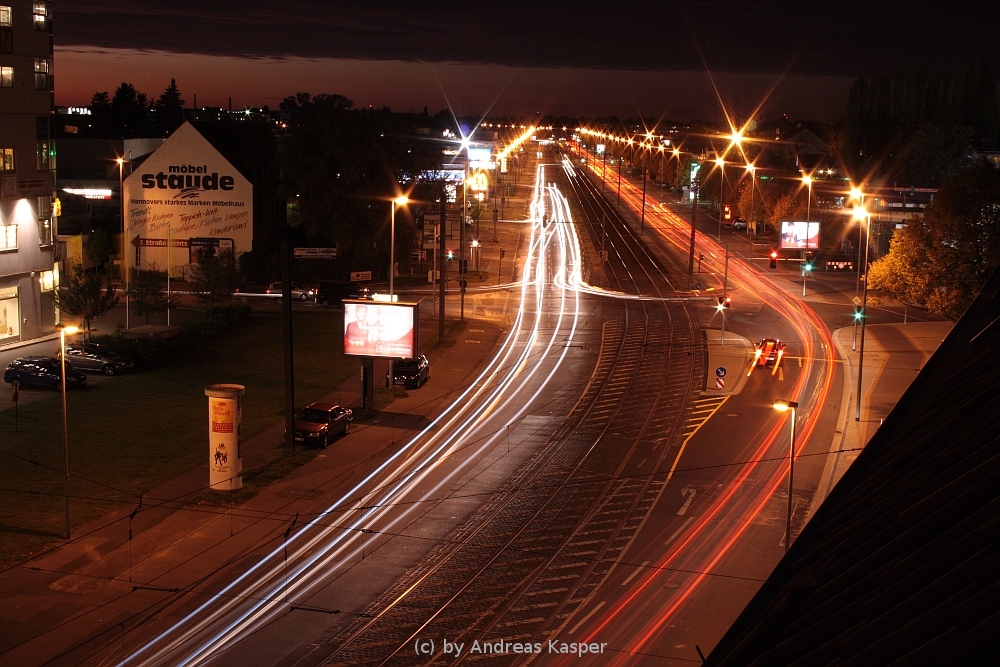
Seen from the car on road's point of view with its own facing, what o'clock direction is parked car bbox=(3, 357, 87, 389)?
The parked car is roughly at 8 o'clock from the car on road.

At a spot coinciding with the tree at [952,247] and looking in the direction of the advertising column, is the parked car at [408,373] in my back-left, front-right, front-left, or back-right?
front-right

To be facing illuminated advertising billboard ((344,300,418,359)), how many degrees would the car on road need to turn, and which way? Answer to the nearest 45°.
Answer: approximately 135° to its left

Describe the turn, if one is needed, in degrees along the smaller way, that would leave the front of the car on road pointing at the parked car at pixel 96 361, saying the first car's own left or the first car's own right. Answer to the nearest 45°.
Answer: approximately 135° to the first car's own left

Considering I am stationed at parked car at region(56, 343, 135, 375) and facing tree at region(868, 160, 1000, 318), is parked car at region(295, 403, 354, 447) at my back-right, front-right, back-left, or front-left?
front-right

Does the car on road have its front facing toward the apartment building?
no

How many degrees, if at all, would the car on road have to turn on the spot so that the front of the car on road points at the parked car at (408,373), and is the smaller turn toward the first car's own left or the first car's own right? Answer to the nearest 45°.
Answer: approximately 135° to the first car's own left

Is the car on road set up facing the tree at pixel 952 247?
no

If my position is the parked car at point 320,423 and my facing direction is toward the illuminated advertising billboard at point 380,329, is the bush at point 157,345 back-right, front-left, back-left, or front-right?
front-left

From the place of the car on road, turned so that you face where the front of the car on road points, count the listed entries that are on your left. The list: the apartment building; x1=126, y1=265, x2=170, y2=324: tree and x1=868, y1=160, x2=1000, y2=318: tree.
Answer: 2

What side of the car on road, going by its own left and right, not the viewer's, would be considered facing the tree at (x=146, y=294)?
left

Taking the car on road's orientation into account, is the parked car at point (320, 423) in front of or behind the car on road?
behind

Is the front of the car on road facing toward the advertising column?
no

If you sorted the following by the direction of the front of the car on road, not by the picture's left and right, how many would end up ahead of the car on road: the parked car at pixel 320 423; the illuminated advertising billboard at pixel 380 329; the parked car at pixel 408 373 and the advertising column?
0

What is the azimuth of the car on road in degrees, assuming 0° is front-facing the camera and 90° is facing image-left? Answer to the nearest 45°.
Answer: approximately 180°
